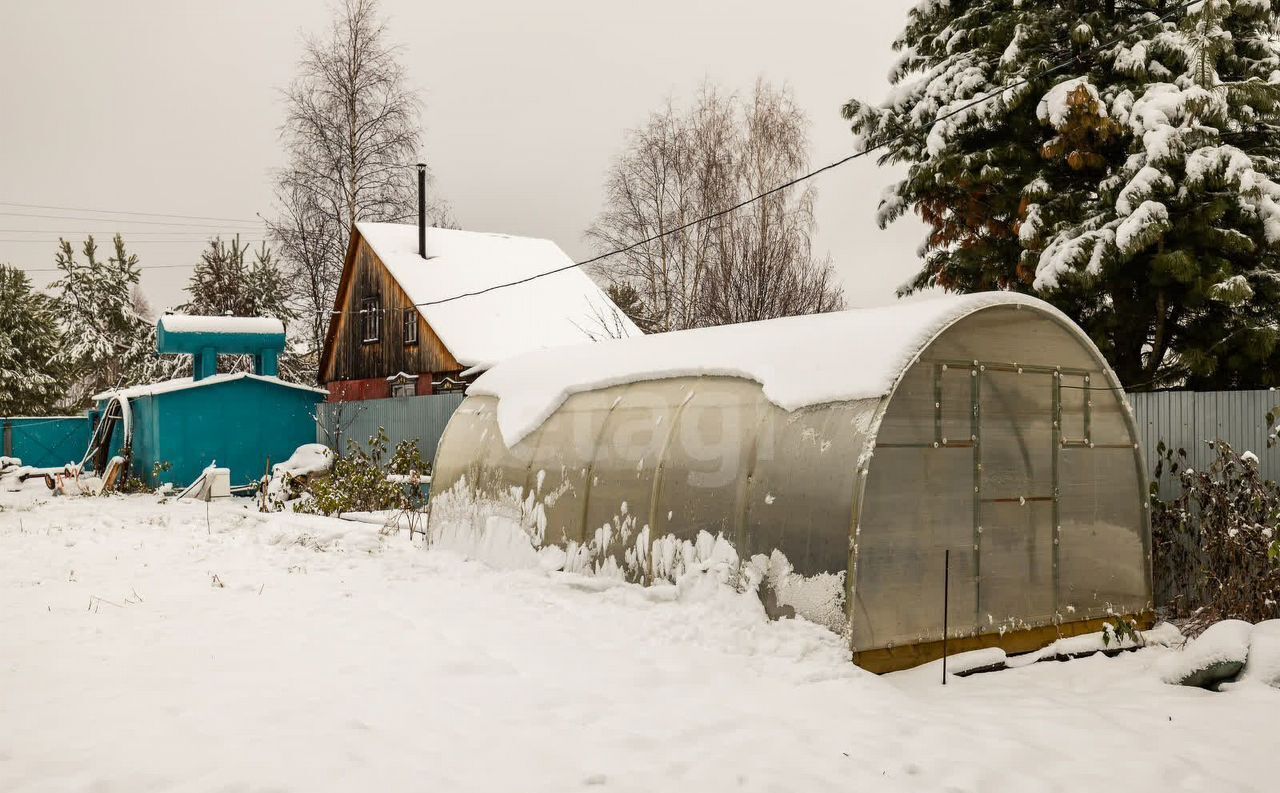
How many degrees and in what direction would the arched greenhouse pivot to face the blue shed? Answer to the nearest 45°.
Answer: approximately 180°

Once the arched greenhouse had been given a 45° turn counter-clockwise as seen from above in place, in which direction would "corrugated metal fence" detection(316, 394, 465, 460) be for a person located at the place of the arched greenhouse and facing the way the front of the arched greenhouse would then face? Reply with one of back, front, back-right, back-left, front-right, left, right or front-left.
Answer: back-left

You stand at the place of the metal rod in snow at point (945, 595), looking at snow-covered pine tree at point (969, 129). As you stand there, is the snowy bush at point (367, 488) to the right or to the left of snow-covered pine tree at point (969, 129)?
left

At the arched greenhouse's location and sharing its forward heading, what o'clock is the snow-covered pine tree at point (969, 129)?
The snow-covered pine tree is roughly at 8 o'clock from the arched greenhouse.

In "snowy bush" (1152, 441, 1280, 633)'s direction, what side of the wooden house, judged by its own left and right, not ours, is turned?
left

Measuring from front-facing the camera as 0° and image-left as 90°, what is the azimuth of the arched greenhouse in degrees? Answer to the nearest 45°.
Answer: approximately 315°

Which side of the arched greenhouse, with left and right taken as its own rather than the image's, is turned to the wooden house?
back

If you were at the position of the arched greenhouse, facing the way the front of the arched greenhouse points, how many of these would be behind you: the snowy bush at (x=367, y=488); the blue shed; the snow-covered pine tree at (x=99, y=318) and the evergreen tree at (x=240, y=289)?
4

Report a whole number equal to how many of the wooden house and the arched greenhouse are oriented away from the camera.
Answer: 0

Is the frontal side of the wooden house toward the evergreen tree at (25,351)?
no

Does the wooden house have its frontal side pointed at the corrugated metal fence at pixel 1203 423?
no

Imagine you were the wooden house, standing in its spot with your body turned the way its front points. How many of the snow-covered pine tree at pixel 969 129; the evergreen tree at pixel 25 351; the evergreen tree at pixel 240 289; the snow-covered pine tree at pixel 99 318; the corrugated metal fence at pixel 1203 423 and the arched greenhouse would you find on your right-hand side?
3

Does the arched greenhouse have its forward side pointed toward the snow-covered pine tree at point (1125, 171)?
no

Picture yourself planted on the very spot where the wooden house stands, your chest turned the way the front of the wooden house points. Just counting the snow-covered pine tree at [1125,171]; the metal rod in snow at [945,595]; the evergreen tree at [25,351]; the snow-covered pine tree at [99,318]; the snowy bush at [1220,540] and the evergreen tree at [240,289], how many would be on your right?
3

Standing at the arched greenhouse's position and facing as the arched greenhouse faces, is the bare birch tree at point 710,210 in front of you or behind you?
behind

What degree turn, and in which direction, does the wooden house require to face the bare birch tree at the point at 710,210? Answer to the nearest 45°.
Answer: approximately 135° to its left

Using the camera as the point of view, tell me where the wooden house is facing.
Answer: facing the viewer and to the left of the viewer

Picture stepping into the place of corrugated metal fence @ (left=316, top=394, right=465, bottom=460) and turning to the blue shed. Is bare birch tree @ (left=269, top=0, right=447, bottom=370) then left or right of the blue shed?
right

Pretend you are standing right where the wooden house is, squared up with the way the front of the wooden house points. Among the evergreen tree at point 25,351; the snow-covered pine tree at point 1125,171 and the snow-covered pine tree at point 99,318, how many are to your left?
1

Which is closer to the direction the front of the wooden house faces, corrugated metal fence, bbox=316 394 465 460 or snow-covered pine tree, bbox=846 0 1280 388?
the corrugated metal fence

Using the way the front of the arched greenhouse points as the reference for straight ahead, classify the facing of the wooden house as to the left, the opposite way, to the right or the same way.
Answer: to the right

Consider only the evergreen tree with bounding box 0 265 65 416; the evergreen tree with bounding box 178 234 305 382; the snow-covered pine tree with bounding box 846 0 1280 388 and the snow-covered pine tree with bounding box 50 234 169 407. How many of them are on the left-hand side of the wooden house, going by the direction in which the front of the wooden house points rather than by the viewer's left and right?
1

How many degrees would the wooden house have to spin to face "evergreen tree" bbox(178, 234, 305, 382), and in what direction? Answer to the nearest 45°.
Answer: approximately 90° to its right

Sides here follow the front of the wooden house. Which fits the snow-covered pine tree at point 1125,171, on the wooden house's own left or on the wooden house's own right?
on the wooden house's own left
